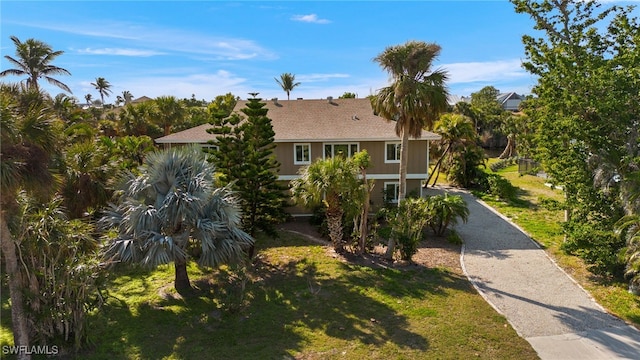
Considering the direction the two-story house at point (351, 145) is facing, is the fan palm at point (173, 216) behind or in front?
in front

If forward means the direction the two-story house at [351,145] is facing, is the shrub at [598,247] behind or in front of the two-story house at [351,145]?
in front

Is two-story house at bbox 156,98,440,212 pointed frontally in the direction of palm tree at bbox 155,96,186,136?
no

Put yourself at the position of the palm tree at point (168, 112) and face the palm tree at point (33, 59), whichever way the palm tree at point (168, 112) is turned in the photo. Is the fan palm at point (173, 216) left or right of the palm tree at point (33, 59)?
left

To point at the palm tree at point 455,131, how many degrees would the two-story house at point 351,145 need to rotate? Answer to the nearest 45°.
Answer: approximately 135° to its left

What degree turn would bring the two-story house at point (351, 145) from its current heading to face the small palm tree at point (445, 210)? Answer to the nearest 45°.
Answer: approximately 45° to its left

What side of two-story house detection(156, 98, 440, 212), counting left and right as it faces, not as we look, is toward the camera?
front

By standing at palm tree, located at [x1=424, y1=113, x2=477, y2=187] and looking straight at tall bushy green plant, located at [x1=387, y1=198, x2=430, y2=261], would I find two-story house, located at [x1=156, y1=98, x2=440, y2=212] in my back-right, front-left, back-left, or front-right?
front-right

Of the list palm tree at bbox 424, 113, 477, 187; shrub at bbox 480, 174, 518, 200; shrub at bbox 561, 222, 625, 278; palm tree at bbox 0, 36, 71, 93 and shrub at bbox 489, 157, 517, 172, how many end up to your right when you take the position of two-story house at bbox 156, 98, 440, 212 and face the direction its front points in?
1

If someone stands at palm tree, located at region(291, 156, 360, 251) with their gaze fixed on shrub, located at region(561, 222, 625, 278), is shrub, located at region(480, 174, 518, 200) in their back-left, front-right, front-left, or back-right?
front-left

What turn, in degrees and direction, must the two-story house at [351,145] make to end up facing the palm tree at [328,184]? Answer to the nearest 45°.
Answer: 0° — it already faces it

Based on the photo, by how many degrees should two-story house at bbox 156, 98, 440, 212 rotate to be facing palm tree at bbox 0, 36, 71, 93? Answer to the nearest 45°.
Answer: approximately 90° to its right

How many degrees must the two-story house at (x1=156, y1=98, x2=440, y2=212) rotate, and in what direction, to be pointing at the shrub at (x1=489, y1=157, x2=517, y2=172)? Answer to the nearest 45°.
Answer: approximately 135° to its left

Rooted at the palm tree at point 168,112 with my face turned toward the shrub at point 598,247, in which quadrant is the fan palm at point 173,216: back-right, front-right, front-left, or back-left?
front-right

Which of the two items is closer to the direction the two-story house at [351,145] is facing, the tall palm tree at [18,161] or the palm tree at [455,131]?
the tall palm tree

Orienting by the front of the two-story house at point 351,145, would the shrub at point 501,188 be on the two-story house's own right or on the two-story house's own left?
on the two-story house's own left
